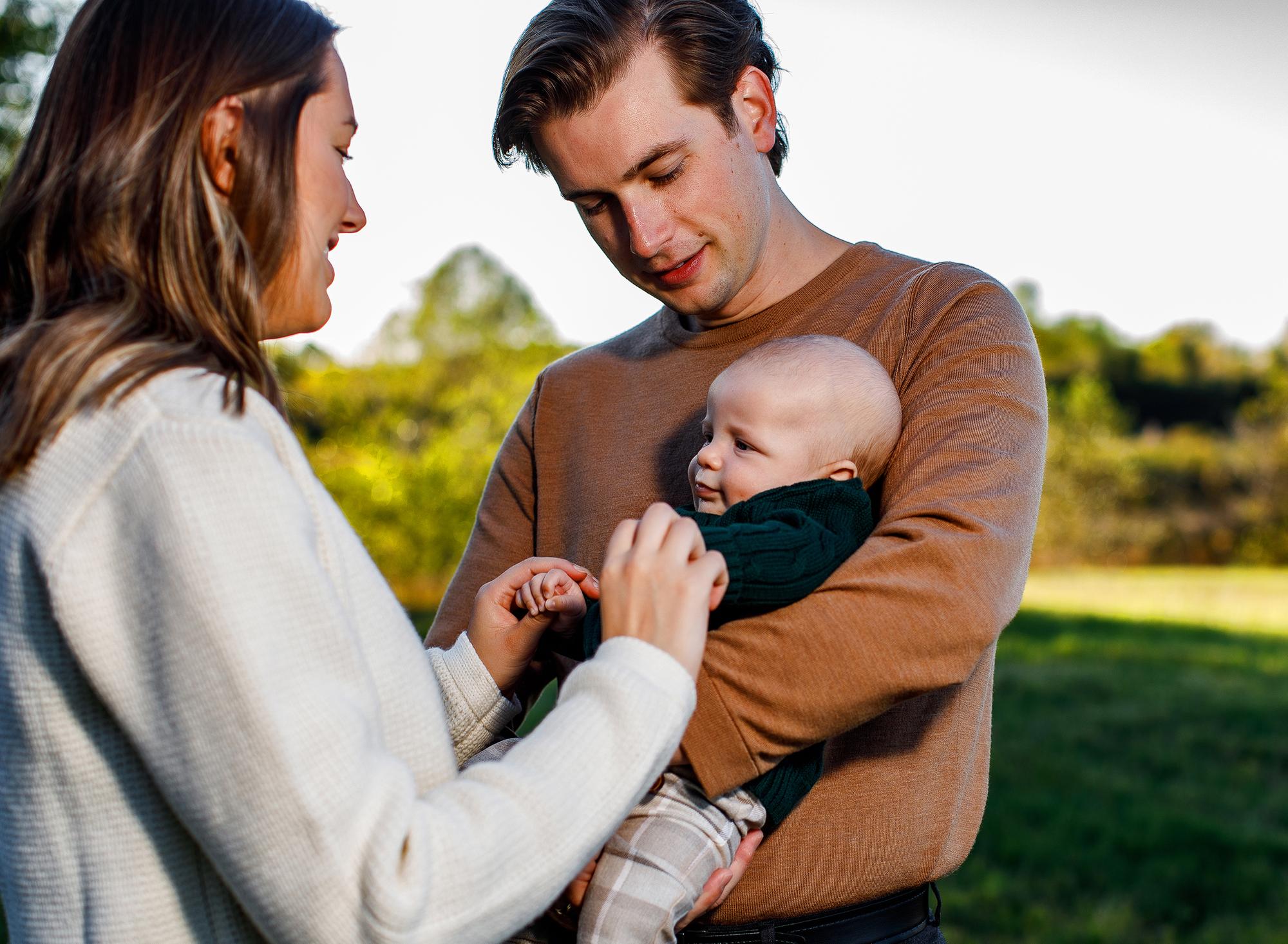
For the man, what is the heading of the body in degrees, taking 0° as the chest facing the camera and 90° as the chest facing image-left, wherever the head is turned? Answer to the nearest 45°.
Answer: approximately 45°

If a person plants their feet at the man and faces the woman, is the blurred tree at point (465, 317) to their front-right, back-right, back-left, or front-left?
back-right

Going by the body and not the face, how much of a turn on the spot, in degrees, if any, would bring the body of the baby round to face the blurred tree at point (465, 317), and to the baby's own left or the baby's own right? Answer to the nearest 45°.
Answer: approximately 90° to the baby's own right

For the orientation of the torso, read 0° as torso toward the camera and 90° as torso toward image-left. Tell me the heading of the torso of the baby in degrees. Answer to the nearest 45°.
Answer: approximately 90°

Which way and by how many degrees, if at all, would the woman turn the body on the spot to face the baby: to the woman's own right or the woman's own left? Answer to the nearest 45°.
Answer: approximately 45° to the woman's own left

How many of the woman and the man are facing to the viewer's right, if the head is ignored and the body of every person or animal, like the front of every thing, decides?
1

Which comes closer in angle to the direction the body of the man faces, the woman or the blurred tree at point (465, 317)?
the woman

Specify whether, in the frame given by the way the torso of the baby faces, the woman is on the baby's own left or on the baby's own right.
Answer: on the baby's own left

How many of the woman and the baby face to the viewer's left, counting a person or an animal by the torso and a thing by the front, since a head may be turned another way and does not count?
1

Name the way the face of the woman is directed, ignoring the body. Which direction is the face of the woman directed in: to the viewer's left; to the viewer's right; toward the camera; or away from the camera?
to the viewer's right

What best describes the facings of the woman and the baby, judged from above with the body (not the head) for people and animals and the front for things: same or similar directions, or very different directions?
very different directions

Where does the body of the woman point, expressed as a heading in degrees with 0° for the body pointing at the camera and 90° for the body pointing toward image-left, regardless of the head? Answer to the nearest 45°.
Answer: approximately 270°

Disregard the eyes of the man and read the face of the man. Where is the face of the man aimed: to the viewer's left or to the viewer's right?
to the viewer's left
